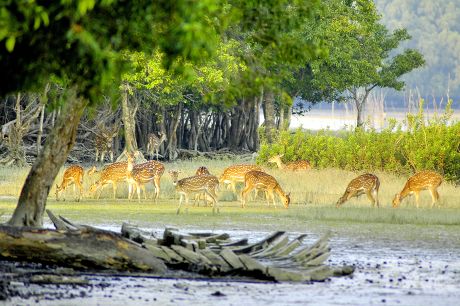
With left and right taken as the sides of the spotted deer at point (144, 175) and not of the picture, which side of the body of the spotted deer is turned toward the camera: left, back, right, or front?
left

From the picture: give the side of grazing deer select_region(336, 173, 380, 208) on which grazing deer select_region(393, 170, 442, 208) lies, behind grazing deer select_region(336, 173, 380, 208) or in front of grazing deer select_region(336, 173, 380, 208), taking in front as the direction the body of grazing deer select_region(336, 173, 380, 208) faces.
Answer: behind

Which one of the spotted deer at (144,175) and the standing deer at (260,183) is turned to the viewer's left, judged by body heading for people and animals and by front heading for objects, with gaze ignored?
the spotted deer

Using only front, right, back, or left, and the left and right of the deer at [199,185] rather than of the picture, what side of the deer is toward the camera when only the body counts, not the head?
left

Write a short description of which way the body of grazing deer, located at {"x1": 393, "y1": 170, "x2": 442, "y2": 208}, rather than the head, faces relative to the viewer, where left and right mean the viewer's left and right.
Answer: facing to the left of the viewer

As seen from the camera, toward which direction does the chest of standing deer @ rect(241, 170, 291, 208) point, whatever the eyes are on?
to the viewer's right

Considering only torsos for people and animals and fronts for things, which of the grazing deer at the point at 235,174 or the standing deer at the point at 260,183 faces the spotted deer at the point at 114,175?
the grazing deer

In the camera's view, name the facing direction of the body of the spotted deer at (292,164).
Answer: to the viewer's left

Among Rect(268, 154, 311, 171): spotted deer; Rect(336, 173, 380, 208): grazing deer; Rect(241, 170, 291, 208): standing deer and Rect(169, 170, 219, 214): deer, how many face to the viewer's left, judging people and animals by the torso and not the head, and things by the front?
3

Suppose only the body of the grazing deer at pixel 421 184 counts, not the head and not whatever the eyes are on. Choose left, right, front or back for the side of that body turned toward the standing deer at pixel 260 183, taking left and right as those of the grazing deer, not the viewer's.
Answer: front
